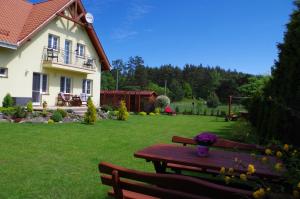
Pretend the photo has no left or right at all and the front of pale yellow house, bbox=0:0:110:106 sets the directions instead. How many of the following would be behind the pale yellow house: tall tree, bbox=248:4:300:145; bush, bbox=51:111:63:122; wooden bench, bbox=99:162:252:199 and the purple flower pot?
0

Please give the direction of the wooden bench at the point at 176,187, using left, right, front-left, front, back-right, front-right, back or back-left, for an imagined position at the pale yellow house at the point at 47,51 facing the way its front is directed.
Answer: front-right

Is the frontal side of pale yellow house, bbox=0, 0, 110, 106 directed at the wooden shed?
no

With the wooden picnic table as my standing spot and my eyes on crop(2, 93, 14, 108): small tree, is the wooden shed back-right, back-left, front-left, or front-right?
front-right

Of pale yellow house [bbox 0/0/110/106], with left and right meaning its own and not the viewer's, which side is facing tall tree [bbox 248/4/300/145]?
front

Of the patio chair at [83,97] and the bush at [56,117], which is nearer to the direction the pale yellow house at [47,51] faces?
the bush

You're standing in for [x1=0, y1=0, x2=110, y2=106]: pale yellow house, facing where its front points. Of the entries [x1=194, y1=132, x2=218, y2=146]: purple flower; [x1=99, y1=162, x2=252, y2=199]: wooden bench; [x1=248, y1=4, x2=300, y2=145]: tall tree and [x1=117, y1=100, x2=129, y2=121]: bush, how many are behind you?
0

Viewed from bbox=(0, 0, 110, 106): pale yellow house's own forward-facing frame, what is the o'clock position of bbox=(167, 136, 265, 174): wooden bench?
The wooden bench is roughly at 1 o'clock from the pale yellow house.

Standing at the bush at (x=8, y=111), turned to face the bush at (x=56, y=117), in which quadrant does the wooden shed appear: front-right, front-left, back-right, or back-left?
front-left

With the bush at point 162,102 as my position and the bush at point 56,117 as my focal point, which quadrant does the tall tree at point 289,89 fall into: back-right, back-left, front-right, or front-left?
front-left

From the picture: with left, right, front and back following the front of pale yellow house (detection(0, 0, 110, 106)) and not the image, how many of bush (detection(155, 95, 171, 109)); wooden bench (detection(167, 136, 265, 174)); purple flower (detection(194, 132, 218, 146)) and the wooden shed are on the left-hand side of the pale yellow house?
2

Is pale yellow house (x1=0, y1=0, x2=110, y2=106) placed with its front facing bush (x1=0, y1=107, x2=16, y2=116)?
no

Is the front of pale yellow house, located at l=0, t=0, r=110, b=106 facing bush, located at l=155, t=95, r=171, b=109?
no
